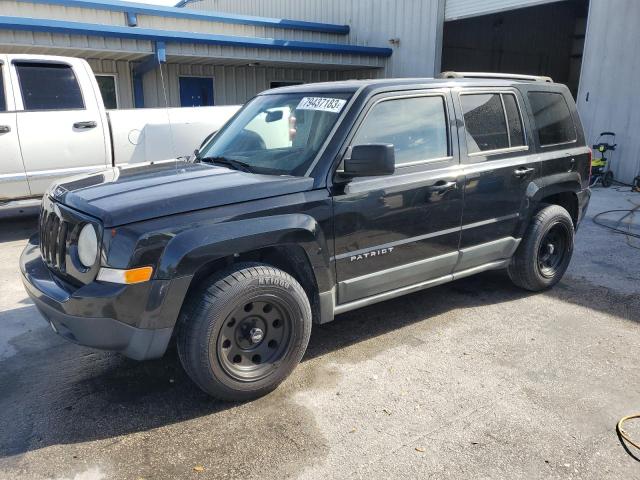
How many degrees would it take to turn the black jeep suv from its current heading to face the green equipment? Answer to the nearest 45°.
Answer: approximately 180°

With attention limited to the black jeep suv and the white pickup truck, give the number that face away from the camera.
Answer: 0

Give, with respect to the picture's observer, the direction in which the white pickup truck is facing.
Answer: facing to the left of the viewer

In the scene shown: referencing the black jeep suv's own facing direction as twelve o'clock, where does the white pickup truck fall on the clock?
The white pickup truck is roughly at 3 o'clock from the black jeep suv.

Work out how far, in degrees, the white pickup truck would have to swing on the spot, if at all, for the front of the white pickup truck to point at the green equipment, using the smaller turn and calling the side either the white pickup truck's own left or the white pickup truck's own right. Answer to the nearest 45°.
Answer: approximately 180°

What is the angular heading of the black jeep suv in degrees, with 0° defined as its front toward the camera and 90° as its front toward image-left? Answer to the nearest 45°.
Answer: approximately 45°
